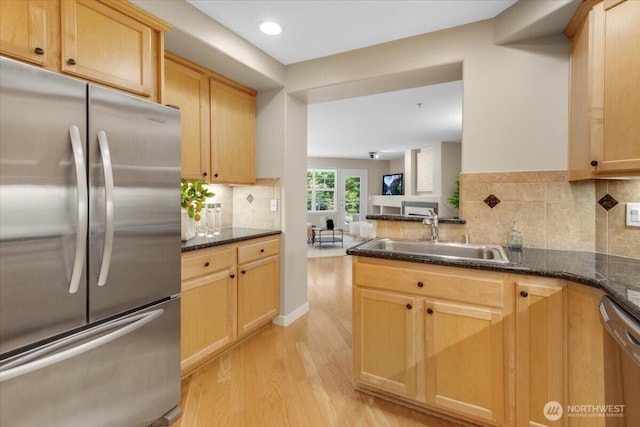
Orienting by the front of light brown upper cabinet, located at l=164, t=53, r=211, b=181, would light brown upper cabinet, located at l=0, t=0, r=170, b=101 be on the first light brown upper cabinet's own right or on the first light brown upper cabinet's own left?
on the first light brown upper cabinet's own right

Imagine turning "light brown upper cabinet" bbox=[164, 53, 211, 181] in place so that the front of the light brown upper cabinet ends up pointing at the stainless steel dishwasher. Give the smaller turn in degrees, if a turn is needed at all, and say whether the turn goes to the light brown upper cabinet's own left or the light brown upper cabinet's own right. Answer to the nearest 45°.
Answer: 0° — it already faces it

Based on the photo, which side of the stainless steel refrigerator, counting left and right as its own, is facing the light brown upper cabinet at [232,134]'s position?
left

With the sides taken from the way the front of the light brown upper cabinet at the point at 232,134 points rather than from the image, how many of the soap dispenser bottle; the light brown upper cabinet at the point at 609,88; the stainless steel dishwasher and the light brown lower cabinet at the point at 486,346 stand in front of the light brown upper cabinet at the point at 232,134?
4

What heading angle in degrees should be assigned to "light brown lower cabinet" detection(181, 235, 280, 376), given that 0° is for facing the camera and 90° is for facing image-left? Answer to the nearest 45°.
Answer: approximately 315°

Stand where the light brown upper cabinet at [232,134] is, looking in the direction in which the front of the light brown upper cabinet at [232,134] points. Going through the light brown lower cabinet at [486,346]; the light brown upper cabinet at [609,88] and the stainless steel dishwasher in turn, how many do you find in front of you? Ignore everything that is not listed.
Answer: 3

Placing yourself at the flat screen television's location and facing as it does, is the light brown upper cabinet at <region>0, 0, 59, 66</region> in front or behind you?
in front
